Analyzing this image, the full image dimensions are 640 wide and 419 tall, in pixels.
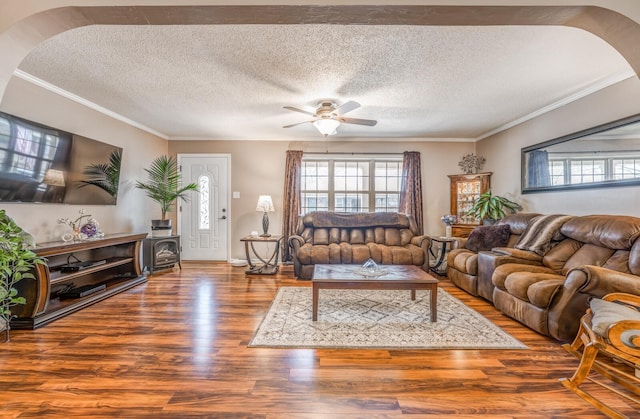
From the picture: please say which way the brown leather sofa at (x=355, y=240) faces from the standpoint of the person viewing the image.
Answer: facing the viewer

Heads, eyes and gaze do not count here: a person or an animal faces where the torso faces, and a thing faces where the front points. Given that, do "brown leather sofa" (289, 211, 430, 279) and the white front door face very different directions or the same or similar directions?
same or similar directions

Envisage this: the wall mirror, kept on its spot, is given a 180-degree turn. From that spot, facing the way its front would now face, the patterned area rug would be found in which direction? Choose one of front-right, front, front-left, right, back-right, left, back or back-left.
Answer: back

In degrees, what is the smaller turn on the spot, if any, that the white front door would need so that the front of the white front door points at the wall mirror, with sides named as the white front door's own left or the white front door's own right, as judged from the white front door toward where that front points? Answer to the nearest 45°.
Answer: approximately 45° to the white front door's own left

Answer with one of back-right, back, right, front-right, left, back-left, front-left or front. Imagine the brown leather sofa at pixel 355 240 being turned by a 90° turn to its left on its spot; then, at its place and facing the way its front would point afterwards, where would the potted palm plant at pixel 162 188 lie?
back

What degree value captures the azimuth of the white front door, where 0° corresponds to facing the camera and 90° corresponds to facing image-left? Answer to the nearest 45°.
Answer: approximately 0°

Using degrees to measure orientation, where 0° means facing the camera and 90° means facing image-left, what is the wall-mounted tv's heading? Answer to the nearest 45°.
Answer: approximately 315°

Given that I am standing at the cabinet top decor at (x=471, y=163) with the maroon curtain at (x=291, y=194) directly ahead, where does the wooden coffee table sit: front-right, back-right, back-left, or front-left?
front-left

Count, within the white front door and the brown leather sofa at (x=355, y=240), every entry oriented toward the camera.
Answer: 2

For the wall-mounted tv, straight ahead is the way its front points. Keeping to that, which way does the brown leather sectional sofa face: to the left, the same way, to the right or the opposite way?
the opposite way

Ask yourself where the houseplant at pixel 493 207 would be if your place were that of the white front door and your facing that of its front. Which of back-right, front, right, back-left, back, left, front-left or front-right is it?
front-left

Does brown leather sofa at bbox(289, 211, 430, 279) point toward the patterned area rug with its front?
yes

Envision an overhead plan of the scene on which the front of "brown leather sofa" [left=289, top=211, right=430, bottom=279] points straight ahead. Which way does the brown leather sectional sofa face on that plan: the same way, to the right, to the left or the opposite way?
to the right

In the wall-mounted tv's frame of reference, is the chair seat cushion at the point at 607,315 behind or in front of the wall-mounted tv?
in front

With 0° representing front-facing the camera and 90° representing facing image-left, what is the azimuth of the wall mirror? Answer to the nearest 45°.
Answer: approximately 45°

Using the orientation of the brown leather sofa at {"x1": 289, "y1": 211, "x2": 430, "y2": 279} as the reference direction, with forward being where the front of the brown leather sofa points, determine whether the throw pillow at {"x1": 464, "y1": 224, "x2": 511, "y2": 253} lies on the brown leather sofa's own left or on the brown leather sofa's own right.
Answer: on the brown leather sofa's own left

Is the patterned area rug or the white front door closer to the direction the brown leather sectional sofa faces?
the patterned area rug

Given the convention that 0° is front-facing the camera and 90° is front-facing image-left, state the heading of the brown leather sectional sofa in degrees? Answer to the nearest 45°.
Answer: approximately 45°

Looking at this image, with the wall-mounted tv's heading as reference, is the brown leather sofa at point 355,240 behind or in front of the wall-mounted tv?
in front
